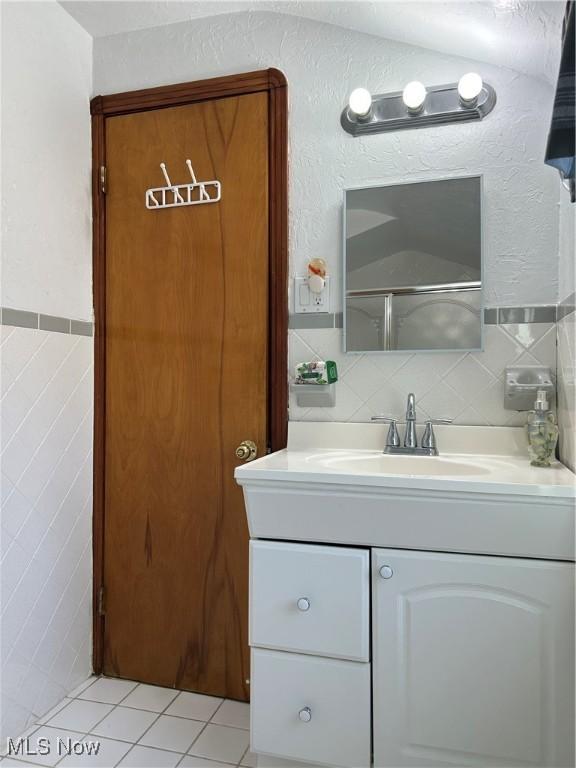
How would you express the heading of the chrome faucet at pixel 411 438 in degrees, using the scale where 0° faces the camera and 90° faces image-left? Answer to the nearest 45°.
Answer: approximately 0°

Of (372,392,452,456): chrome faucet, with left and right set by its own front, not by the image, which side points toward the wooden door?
right

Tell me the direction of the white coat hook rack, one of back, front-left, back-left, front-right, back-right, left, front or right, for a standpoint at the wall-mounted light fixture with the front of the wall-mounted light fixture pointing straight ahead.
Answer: right

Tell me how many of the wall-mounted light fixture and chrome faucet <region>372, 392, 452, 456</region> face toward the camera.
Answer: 2
